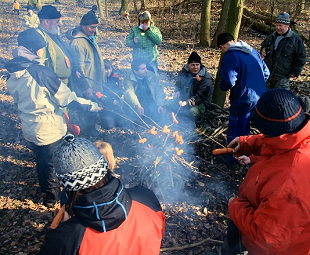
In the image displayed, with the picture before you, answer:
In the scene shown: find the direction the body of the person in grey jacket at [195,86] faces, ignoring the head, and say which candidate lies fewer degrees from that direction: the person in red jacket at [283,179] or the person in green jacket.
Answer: the person in red jacket

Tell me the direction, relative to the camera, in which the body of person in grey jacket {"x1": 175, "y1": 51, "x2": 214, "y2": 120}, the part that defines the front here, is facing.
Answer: toward the camera

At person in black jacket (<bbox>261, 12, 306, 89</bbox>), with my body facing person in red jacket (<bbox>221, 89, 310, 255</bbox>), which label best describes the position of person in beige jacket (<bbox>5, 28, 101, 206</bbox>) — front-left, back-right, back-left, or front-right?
front-right

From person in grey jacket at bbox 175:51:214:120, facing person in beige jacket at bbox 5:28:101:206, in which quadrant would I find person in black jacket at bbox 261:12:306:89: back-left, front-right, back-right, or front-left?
back-left

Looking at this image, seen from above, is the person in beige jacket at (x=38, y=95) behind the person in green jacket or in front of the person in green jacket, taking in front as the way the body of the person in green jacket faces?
in front

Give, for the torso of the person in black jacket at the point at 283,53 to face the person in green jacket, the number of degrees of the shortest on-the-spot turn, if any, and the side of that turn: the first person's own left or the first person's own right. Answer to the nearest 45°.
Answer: approximately 45° to the first person's own right

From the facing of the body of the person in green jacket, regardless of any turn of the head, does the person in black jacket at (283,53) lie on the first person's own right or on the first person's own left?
on the first person's own left

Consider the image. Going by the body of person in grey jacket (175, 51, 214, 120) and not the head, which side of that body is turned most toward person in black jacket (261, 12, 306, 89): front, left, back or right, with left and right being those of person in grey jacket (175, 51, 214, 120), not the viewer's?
left

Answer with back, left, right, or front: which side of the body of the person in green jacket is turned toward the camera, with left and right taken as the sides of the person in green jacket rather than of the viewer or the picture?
front

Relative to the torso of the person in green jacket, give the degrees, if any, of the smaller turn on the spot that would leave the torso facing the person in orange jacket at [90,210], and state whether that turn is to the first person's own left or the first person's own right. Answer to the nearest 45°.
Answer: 0° — they already face them

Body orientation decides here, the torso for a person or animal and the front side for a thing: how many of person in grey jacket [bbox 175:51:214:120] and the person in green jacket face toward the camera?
2

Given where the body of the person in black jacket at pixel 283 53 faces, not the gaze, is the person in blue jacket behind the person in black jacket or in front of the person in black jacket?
in front

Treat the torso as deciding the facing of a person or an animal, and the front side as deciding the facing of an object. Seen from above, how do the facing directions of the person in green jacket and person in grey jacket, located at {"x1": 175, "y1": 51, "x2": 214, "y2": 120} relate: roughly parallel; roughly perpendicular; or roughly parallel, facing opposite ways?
roughly parallel

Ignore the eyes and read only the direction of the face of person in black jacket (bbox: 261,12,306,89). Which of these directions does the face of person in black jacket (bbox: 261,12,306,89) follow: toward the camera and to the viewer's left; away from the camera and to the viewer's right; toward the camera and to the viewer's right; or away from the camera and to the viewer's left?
toward the camera and to the viewer's left

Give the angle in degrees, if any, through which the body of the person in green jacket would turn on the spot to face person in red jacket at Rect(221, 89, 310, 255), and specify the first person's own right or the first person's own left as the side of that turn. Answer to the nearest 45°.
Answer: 0° — they already face them

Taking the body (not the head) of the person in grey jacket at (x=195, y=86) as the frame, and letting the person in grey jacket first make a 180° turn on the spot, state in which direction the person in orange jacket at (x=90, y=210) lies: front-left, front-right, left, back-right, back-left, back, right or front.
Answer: back
